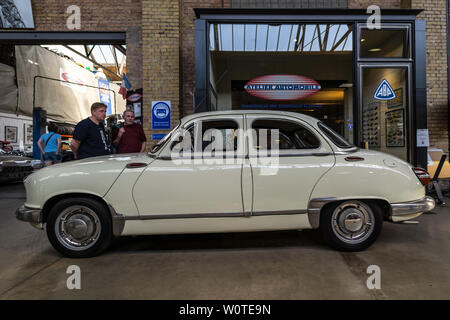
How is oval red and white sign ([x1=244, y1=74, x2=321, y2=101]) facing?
toward the camera

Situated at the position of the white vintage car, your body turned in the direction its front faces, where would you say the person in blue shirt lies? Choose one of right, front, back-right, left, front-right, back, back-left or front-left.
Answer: front-right

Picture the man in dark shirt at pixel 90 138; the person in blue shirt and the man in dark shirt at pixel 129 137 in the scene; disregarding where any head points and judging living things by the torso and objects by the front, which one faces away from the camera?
the person in blue shirt

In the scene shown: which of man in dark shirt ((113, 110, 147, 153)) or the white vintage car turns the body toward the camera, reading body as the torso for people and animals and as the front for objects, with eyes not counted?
the man in dark shirt

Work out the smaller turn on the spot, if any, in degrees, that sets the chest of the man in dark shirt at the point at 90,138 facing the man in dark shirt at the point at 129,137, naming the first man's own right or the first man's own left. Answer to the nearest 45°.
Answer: approximately 90° to the first man's own left

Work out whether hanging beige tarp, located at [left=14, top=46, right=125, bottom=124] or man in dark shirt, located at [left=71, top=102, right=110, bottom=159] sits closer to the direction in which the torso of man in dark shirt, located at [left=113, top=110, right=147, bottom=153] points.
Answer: the man in dark shirt

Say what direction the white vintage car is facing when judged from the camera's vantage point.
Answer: facing to the left of the viewer

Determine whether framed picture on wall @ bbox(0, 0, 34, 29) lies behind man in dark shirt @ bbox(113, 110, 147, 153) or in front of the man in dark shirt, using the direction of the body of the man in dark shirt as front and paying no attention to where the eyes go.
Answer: behind

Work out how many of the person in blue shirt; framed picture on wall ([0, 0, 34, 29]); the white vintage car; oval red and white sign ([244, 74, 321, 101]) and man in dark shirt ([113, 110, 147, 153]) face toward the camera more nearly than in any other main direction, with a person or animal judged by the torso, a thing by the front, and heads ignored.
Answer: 3

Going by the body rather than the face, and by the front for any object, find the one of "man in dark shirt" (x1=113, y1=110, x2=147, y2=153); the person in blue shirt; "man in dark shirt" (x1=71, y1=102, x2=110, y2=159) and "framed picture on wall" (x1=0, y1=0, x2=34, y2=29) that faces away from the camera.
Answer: the person in blue shirt

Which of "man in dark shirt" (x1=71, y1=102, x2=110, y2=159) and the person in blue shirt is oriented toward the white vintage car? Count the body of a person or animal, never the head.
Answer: the man in dark shirt

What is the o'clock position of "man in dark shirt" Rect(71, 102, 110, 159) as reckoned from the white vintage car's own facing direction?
The man in dark shirt is roughly at 1 o'clock from the white vintage car.

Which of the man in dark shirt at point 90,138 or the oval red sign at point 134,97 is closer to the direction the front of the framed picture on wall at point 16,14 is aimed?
the man in dark shirt

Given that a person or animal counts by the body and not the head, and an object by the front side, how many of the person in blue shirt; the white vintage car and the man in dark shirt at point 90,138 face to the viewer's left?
1
